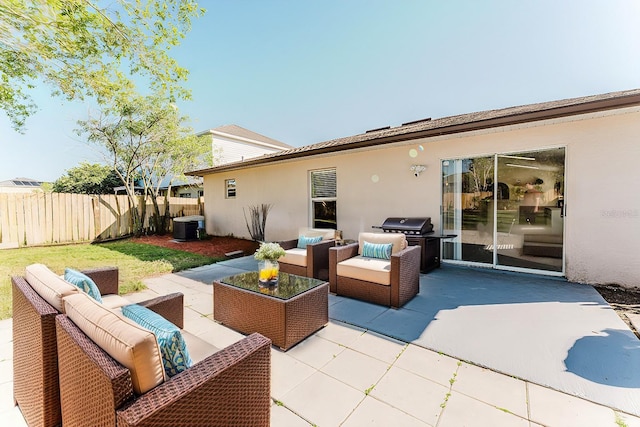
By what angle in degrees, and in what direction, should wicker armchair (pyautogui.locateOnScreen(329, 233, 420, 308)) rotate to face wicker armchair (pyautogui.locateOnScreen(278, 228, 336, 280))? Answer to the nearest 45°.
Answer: approximately 90° to its right

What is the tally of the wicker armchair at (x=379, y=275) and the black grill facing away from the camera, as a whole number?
0

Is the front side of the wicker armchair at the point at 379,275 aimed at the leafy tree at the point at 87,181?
no

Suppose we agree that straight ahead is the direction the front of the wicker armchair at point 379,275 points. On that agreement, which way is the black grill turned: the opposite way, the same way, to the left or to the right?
the same way

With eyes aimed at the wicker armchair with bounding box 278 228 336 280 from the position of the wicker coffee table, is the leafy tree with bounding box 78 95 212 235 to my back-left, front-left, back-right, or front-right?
front-left

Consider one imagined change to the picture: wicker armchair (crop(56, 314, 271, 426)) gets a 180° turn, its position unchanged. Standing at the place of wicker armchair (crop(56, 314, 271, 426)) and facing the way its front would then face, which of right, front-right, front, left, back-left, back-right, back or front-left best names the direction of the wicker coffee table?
back

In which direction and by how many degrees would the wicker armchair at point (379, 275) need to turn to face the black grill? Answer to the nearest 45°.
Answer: approximately 180°

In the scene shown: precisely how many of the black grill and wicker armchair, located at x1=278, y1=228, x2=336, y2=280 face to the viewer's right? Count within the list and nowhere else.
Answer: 0

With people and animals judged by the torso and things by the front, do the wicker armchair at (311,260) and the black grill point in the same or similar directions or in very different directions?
same or similar directions

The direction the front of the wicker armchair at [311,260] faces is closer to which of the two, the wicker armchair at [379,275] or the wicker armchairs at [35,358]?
the wicker armchairs

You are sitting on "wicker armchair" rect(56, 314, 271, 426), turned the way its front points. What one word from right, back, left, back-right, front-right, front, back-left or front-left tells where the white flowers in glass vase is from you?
front

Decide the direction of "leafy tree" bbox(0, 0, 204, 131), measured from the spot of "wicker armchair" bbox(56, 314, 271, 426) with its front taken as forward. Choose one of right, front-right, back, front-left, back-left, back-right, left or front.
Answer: front-left

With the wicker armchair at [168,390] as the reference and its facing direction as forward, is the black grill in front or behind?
in front

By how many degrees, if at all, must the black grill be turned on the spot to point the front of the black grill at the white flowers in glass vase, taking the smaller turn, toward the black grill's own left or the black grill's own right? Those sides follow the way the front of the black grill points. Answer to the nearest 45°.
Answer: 0° — it already faces it

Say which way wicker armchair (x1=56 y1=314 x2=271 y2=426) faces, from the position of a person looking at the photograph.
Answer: facing away from the viewer and to the right of the viewer

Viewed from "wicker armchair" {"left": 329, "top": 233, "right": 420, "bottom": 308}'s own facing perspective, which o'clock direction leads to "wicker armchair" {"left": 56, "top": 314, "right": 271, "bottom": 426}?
"wicker armchair" {"left": 56, "top": 314, "right": 271, "bottom": 426} is roughly at 11 o'clock from "wicker armchair" {"left": 329, "top": 233, "right": 420, "bottom": 308}.

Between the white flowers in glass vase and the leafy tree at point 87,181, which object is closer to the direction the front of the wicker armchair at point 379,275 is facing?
the white flowers in glass vase

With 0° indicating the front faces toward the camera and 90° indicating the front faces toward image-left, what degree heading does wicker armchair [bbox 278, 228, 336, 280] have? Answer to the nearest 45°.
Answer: approximately 45°

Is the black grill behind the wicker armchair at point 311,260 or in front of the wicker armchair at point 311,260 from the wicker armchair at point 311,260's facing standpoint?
behind

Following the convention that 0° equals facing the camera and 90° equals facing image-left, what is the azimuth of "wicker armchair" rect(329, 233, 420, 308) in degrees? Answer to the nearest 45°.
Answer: approximately 45°

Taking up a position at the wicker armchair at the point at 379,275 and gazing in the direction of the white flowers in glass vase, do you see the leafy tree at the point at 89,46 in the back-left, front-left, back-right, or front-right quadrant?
front-right
